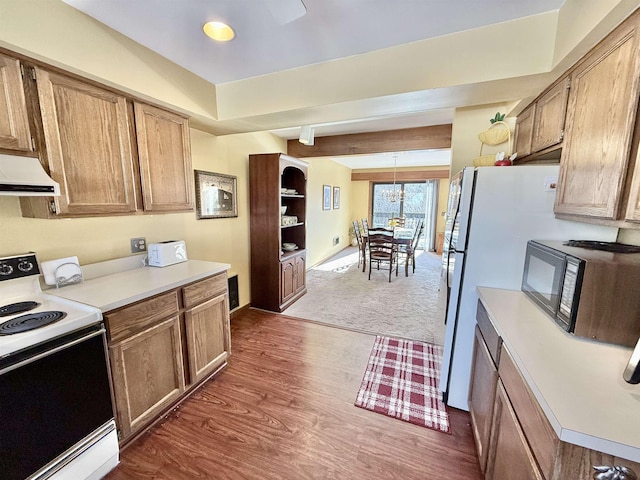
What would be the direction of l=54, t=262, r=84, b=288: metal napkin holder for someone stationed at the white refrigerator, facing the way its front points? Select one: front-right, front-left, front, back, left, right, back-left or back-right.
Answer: front-left

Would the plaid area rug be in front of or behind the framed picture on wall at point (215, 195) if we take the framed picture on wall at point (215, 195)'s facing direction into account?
in front

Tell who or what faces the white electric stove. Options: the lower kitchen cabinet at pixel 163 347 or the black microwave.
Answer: the black microwave

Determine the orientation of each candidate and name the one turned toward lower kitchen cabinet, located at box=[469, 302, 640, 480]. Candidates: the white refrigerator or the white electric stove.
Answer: the white electric stove

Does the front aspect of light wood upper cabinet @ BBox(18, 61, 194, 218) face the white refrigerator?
yes

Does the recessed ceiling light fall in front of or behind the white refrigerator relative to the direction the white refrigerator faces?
in front

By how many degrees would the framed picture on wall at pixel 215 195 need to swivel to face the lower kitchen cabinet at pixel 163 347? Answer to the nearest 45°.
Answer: approximately 45° to its right

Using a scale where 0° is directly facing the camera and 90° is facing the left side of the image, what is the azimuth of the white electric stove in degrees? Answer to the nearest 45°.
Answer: approximately 315°

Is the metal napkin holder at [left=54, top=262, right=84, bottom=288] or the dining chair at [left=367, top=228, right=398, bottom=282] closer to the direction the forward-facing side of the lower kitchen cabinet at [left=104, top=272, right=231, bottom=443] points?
the dining chair

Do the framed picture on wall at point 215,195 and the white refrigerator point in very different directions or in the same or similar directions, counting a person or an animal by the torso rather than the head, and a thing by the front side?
very different directions

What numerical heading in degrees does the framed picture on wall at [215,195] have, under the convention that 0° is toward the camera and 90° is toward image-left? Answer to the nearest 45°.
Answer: approximately 315°

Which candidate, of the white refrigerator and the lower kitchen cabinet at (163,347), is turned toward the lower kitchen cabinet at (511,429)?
the lower kitchen cabinet at (163,347)

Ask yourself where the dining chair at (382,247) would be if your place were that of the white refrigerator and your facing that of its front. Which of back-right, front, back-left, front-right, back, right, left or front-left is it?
front-right

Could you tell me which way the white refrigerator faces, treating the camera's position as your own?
facing to the left of the viewer

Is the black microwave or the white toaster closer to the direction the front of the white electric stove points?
the black microwave

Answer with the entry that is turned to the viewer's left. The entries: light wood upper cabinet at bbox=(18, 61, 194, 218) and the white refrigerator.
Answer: the white refrigerator
